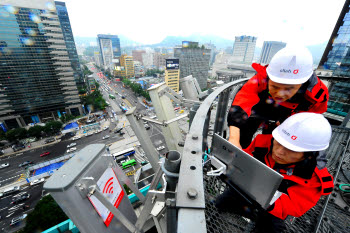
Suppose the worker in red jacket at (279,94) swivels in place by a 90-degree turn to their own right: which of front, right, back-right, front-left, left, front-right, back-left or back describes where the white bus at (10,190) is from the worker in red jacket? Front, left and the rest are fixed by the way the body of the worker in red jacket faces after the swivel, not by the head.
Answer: front-left

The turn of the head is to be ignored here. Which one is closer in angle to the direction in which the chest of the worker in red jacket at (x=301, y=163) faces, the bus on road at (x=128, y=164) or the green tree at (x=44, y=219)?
the green tree

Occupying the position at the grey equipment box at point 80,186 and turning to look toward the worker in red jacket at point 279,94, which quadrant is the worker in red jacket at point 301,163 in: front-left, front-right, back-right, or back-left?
front-right

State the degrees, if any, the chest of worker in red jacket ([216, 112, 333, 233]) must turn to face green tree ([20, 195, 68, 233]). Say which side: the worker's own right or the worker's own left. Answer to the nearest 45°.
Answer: approximately 45° to the worker's own right

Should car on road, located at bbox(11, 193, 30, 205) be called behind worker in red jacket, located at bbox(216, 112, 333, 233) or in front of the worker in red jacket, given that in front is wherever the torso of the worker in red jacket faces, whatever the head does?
in front

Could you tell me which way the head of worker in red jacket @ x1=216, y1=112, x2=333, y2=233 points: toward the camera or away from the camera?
toward the camera

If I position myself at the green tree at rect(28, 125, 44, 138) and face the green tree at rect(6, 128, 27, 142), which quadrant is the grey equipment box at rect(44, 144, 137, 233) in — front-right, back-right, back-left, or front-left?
back-left

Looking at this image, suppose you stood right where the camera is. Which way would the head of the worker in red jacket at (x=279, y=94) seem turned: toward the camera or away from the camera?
toward the camera

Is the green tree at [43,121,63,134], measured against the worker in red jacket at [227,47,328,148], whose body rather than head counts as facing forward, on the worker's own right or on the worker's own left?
on the worker's own right

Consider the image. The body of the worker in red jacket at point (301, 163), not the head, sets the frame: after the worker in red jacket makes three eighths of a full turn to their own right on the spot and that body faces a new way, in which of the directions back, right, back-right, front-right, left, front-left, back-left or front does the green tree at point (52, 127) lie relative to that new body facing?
left

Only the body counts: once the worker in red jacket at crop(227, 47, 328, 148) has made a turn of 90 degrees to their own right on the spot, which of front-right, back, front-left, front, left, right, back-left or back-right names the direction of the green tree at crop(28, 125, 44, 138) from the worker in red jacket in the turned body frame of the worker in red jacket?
front-left

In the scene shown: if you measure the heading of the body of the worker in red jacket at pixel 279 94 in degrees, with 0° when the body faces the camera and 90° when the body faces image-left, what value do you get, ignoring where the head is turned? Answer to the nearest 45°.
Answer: approximately 45°

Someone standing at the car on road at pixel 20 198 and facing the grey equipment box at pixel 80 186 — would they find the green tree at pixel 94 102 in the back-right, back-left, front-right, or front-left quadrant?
back-left

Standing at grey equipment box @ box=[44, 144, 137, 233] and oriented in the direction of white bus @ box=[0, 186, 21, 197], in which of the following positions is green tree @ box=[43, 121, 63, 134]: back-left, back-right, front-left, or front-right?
front-right

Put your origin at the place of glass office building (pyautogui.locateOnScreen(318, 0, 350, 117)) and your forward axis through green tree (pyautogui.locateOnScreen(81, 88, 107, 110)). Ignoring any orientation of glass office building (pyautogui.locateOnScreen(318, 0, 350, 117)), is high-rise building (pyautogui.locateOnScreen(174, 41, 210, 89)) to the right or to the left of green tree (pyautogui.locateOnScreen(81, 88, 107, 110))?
right

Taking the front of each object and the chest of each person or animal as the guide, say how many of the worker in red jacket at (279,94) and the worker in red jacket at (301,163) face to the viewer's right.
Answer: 0

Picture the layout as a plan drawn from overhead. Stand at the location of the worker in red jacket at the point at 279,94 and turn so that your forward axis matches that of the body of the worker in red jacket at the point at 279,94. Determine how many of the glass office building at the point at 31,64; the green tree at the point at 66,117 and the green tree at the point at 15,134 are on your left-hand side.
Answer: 0

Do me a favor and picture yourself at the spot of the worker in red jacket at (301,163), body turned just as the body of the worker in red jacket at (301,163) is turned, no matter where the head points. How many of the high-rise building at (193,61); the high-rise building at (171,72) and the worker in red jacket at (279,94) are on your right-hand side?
3

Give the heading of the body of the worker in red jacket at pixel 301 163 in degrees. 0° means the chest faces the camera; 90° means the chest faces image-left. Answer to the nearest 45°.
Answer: approximately 45°

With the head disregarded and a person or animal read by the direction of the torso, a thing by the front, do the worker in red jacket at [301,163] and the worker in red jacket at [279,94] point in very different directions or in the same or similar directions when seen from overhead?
same or similar directions
